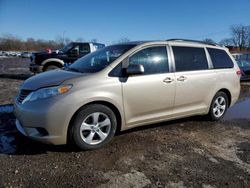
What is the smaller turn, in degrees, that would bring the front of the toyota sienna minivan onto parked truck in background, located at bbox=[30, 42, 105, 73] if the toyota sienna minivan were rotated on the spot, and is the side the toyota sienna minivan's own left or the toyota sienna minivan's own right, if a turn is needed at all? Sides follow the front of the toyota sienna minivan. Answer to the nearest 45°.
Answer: approximately 135° to the toyota sienna minivan's own right
